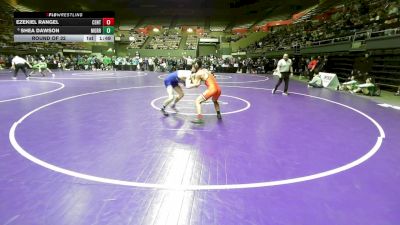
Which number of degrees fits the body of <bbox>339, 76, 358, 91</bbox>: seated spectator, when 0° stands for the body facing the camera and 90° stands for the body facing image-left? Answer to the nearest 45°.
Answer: approximately 90°

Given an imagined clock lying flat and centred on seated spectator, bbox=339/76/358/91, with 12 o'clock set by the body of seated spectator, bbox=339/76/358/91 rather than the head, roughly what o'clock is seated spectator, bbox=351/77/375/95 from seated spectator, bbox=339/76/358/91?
seated spectator, bbox=351/77/375/95 is roughly at 8 o'clock from seated spectator, bbox=339/76/358/91.
